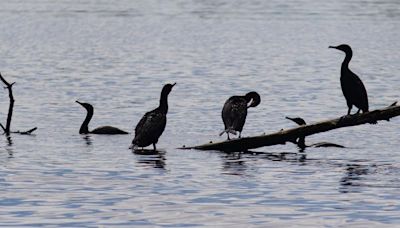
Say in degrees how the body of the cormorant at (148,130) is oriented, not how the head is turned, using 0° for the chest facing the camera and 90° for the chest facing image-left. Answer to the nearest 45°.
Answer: approximately 270°

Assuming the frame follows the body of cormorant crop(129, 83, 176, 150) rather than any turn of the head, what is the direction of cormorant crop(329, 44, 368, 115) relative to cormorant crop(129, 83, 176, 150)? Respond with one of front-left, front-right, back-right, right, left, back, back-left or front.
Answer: front

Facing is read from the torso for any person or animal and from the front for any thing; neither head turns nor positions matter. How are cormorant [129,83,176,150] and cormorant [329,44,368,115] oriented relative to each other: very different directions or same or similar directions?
very different directions

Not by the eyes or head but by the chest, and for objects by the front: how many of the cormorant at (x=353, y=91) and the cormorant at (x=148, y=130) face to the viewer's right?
1

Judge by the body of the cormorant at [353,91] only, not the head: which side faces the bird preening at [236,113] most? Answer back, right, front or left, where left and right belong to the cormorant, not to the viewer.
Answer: front

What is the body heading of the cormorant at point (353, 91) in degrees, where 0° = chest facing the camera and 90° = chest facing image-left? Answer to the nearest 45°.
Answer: approximately 90°

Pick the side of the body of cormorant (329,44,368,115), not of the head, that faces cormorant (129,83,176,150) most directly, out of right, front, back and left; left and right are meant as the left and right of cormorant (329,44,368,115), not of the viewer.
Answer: front

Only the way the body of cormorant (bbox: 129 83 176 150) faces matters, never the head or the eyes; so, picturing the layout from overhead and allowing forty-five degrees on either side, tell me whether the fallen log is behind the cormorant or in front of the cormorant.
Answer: in front
